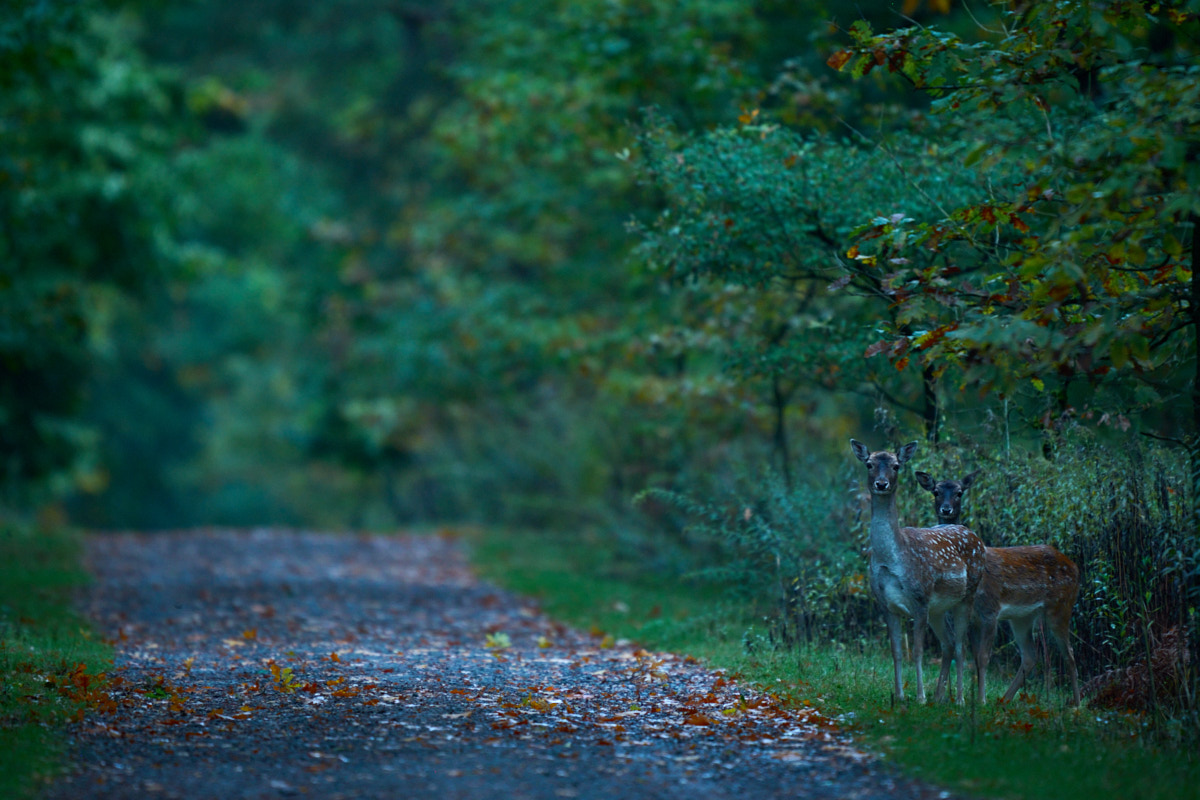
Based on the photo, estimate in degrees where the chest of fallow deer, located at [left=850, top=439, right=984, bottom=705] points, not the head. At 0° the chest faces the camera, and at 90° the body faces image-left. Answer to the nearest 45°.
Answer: approximately 45°

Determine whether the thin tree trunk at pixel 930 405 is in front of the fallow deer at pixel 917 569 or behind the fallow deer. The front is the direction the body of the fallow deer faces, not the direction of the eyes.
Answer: behind
